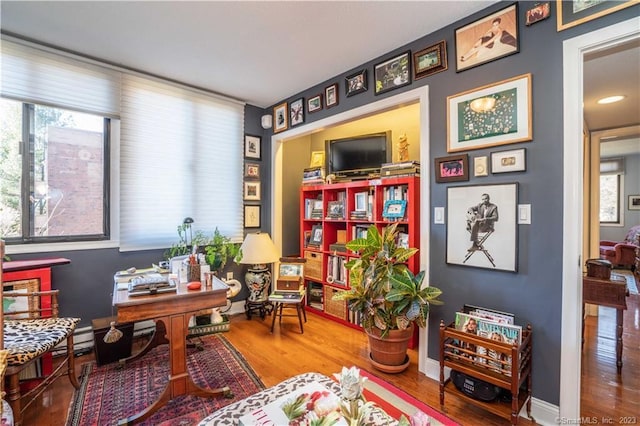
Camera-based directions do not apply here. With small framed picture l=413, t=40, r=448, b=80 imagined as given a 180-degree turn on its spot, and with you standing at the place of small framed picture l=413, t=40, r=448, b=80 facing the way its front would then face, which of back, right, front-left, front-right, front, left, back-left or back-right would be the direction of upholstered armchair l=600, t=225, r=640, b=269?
front

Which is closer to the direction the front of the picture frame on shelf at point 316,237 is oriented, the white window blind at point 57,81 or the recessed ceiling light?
the white window blind

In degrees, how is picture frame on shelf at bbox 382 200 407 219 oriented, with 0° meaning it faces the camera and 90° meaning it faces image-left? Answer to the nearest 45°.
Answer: approximately 45°

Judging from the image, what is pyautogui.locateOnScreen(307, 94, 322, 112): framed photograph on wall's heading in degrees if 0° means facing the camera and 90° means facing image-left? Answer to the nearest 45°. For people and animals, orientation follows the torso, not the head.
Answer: approximately 45°

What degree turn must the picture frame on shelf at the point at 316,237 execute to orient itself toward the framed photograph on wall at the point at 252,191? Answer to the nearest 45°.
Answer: approximately 45° to its right

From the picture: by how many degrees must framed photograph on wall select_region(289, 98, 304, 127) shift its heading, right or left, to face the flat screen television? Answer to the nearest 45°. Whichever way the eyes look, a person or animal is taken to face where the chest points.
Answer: approximately 135° to its left

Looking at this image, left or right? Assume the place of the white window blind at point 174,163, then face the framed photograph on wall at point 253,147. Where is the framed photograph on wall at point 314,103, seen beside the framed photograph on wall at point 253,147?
right

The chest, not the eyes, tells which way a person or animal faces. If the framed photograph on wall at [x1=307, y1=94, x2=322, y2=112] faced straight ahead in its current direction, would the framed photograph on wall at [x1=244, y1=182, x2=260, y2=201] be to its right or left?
on its right

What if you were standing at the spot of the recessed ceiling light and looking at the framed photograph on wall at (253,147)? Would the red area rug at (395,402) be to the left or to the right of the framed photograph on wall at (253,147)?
left
